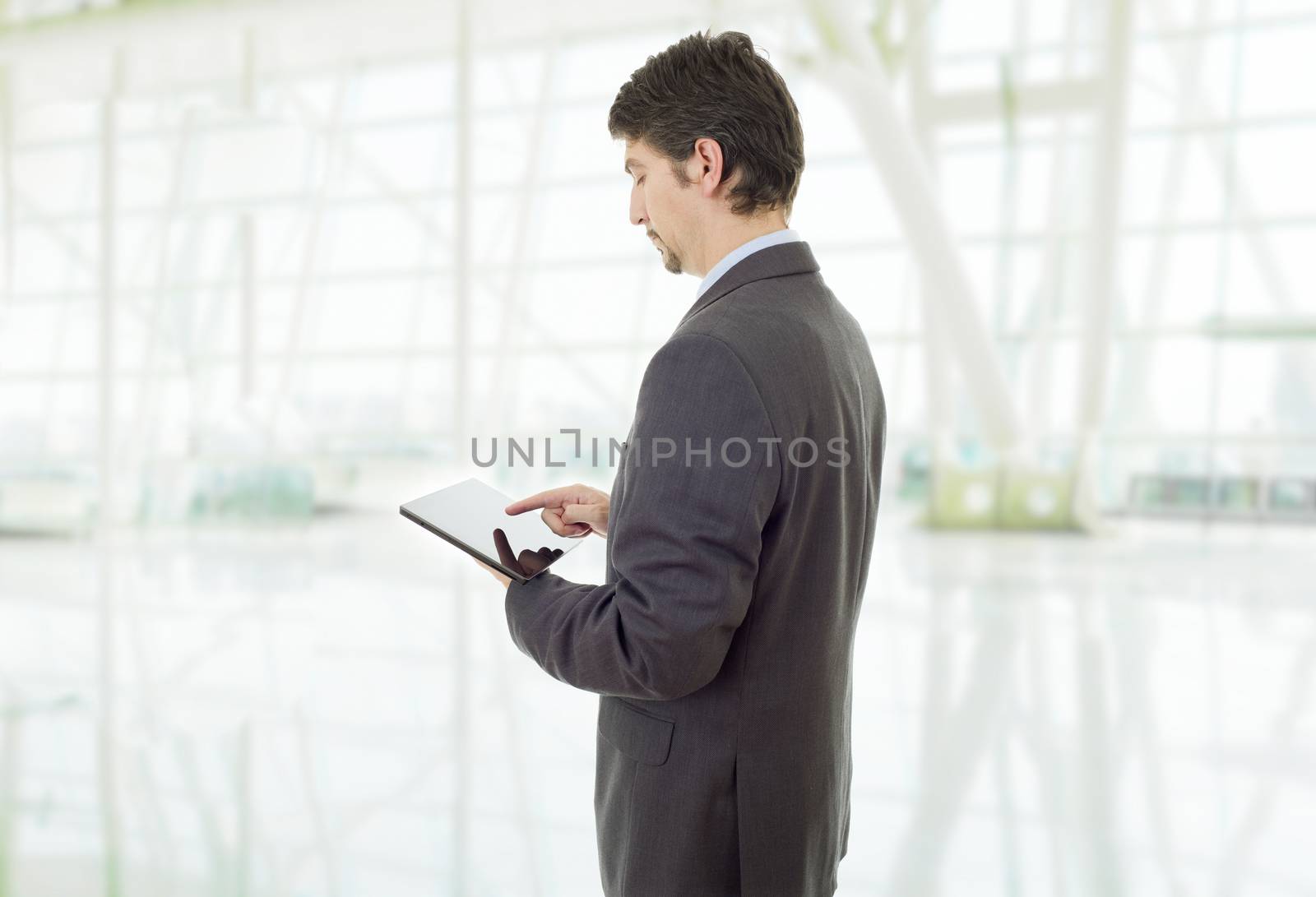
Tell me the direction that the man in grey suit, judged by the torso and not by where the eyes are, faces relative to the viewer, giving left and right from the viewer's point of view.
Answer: facing away from the viewer and to the left of the viewer

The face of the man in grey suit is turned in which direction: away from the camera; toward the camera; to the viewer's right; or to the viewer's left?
to the viewer's left

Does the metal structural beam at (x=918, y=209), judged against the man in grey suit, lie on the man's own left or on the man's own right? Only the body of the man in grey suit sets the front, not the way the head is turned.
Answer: on the man's own right
